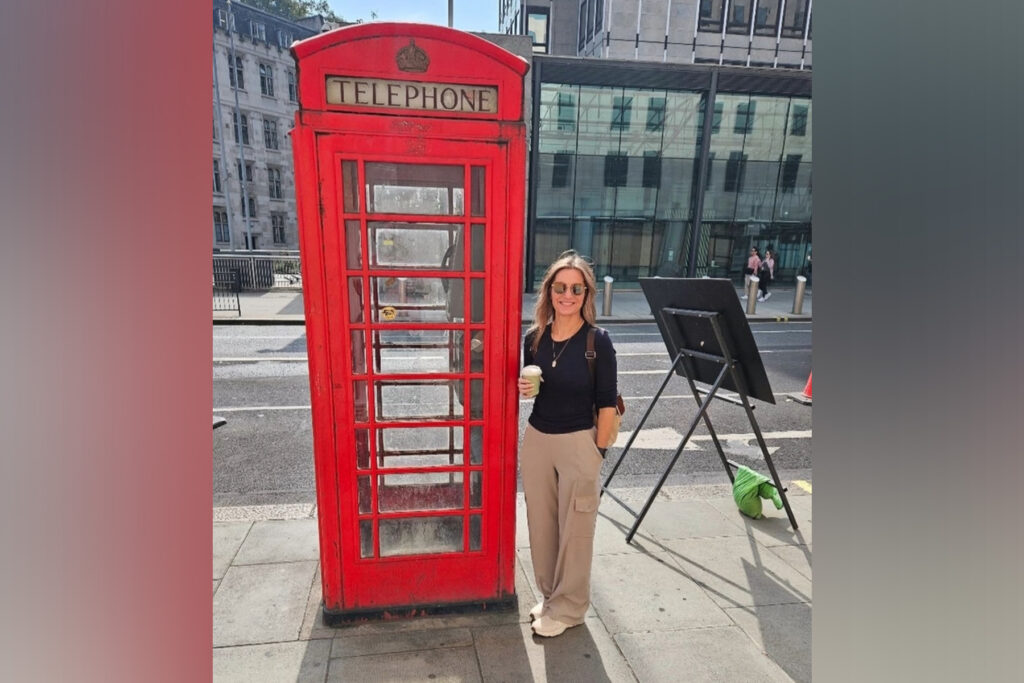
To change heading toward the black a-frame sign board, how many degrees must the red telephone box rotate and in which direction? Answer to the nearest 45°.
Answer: approximately 90° to its left

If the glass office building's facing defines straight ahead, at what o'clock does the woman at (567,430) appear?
The woman is roughly at 12 o'clock from the glass office building.

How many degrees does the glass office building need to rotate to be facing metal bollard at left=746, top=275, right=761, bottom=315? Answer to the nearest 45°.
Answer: approximately 45° to its left

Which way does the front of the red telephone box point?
toward the camera

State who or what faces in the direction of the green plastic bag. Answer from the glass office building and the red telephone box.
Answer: the glass office building

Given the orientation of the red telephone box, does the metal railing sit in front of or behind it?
behind

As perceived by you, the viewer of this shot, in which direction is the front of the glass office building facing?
facing the viewer

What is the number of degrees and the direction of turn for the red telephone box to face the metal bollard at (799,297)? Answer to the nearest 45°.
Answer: approximately 135° to its left

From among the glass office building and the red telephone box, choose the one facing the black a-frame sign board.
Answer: the glass office building

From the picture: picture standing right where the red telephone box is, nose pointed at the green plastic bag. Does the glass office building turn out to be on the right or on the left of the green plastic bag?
left

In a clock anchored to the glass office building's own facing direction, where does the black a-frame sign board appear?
The black a-frame sign board is roughly at 12 o'clock from the glass office building.

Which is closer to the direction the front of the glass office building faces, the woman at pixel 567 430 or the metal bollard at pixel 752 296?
the woman

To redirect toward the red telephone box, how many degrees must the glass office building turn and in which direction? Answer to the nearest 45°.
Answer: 0° — it already faces it

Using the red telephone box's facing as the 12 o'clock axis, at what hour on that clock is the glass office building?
The glass office building is roughly at 7 o'clock from the red telephone box.

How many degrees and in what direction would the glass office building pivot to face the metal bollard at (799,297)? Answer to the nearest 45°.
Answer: approximately 45° to its left

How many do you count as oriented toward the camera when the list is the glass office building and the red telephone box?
2
